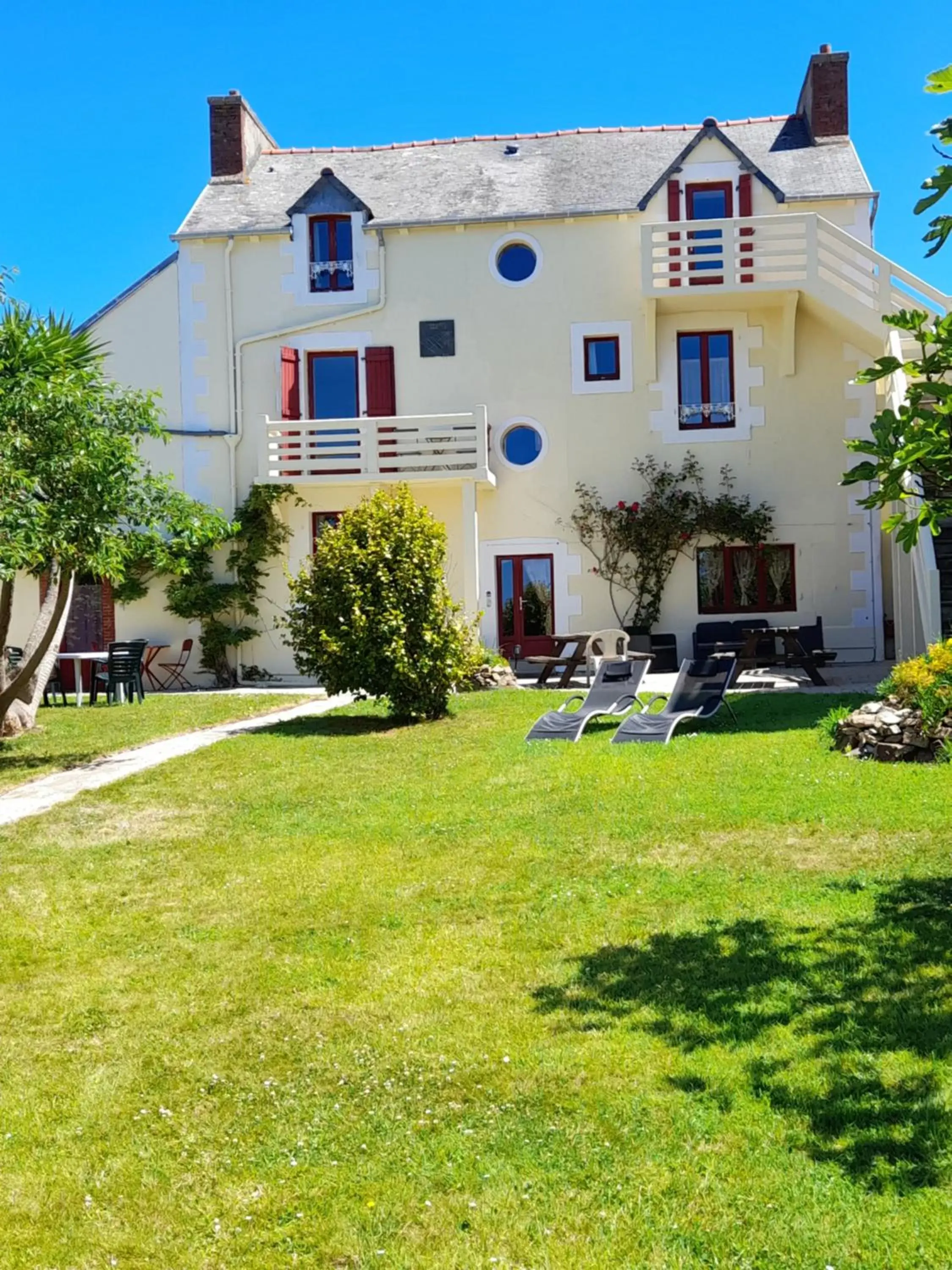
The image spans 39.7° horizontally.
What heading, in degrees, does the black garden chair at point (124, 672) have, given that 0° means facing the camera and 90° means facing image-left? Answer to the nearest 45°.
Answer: approximately 135°

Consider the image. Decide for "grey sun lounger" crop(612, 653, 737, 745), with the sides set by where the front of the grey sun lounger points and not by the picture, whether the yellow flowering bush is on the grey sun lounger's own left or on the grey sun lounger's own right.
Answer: on the grey sun lounger's own left

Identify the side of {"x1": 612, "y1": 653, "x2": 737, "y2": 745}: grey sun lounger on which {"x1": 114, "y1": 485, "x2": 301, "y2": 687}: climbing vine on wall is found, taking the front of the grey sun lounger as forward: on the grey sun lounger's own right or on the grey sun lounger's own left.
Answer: on the grey sun lounger's own right

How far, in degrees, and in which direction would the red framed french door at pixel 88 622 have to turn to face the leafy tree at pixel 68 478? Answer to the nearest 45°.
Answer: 0° — it already faces it

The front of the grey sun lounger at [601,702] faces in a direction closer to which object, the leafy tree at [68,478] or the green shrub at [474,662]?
the leafy tree

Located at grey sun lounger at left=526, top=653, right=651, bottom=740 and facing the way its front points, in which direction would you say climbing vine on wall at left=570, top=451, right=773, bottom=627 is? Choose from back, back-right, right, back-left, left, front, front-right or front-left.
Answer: back-right

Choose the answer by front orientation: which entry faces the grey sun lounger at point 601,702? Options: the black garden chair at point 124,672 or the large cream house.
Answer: the large cream house

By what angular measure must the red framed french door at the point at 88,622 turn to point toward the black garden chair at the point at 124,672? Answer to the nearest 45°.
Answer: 0° — it already faces it

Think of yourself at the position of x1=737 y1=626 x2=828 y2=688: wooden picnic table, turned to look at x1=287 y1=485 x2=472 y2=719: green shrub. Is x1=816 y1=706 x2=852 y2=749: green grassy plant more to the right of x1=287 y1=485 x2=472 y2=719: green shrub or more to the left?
left

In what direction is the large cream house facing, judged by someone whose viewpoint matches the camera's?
facing the viewer

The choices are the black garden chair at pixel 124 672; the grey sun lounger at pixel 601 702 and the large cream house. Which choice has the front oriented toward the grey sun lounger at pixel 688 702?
the large cream house

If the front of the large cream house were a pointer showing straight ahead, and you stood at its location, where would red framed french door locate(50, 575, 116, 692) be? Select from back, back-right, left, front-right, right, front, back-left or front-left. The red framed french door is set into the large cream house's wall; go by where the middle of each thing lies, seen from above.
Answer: right

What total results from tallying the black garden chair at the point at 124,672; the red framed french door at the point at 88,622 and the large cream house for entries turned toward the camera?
2

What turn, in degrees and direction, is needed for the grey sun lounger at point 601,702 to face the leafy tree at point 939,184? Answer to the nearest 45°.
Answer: approximately 45° to its left

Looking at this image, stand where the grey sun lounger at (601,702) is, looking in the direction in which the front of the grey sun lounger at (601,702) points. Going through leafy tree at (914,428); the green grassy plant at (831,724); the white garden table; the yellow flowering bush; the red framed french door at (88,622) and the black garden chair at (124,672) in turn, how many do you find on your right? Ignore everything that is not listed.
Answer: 3
